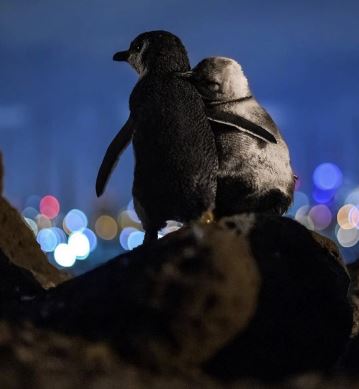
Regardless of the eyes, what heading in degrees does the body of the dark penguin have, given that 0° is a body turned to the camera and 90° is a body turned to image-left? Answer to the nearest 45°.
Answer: approximately 135°

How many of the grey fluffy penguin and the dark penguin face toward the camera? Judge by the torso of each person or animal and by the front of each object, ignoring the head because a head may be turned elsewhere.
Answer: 0
